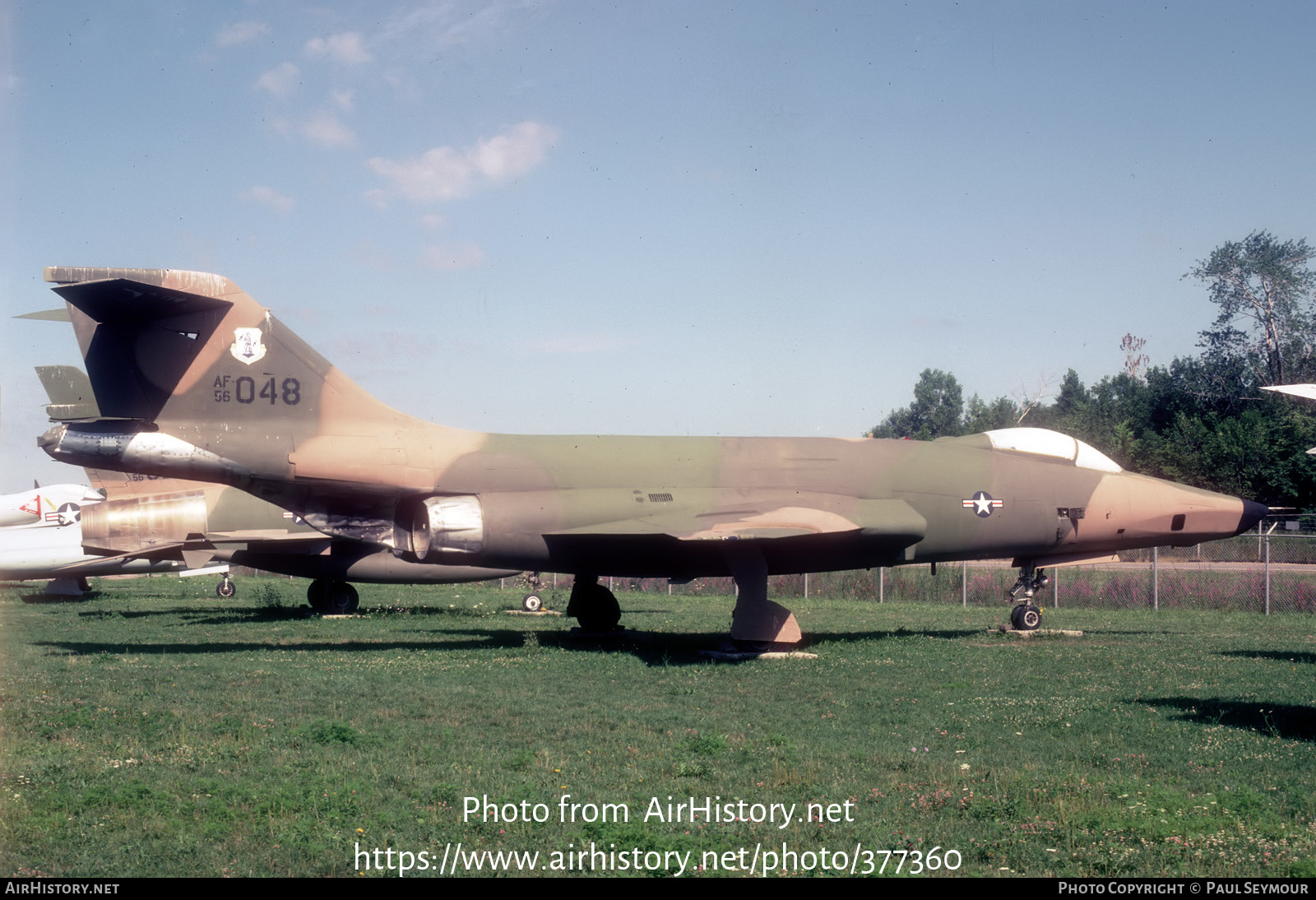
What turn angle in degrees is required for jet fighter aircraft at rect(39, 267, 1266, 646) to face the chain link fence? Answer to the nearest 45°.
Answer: approximately 45° to its left

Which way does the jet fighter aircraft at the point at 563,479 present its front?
to the viewer's right

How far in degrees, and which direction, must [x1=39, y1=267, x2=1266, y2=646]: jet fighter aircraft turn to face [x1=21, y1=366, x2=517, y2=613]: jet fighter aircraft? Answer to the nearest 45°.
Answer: approximately 135° to its left

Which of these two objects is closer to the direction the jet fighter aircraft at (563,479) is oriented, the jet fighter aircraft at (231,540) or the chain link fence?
the chain link fence
